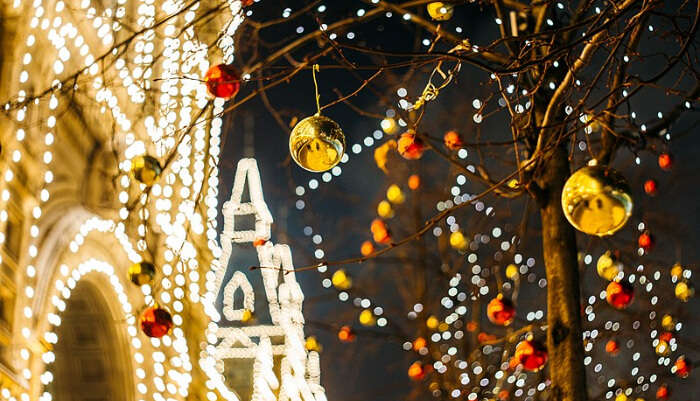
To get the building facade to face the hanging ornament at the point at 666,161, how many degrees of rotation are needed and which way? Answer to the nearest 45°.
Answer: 0° — it already faces it

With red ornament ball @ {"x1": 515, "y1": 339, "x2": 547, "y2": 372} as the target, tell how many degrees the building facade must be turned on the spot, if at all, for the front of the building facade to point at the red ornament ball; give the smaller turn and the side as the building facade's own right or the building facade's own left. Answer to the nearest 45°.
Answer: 0° — it already faces it

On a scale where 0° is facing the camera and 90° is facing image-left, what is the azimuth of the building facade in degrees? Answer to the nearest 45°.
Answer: approximately 315°

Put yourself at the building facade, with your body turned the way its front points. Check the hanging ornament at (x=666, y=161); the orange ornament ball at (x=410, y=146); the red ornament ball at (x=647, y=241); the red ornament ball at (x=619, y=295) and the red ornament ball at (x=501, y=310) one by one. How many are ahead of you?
5

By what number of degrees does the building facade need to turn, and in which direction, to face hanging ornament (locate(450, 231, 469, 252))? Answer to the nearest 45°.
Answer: approximately 45° to its left

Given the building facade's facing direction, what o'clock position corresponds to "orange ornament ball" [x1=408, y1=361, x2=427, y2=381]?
The orange ornament ball is roughly at 11 o'clock from the building facade.

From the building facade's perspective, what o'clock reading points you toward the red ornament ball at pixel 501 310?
The red ornament ball is roughly at 12 o'clock from the building facade.

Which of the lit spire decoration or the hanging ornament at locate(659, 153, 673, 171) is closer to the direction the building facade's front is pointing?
the hanging ornament

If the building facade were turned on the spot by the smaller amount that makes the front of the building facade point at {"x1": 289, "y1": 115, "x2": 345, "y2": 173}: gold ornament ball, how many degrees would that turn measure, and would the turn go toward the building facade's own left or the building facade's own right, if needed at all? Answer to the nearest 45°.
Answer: approximately 45° to the building facade's own right

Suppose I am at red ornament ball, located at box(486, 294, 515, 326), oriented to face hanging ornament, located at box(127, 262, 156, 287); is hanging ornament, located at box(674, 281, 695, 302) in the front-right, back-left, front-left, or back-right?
back-right

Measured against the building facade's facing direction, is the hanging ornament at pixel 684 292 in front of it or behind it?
in front

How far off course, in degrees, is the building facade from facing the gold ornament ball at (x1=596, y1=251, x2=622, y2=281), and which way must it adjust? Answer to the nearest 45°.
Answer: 0° — it already faces it

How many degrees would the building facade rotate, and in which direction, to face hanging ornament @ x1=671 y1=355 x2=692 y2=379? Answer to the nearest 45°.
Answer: approximately 45° to its left

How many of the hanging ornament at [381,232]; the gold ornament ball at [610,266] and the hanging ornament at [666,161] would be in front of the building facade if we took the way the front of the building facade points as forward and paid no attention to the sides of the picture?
3

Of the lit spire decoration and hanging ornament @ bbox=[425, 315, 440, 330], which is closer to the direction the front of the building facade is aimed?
the hanging ornament

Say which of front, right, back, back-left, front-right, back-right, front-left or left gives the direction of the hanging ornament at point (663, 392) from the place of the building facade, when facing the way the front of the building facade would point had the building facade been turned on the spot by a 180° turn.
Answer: back-right
